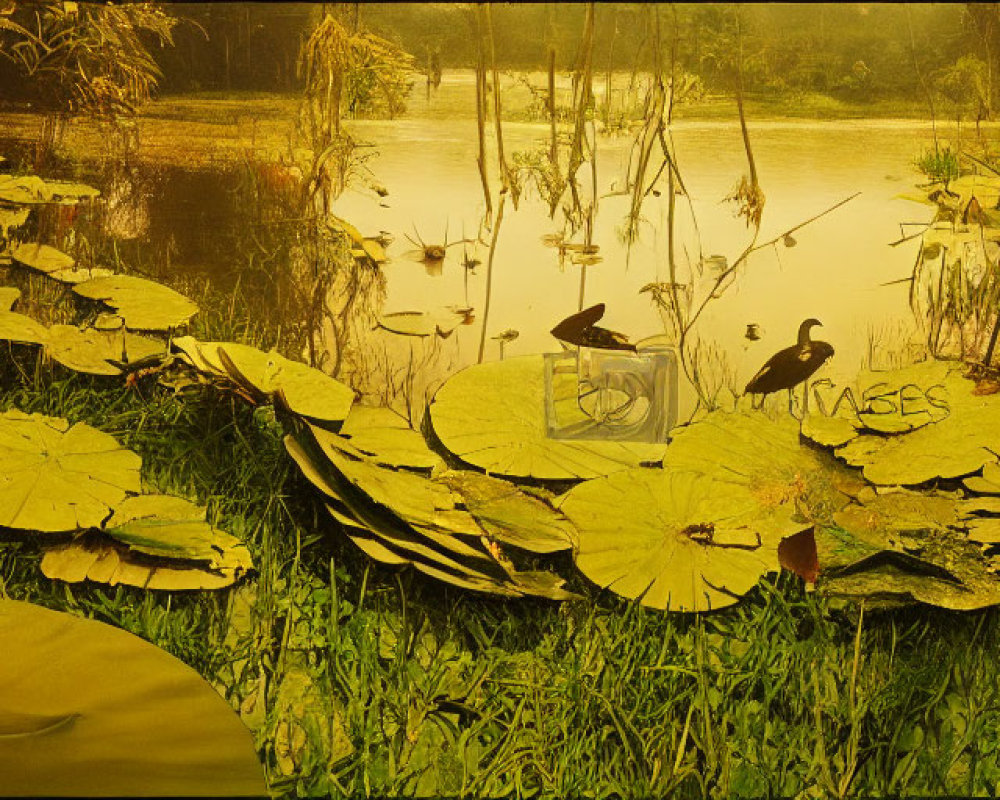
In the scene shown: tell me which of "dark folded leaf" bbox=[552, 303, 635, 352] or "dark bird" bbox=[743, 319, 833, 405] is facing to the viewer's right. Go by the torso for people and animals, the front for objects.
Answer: "dark bird" bbox=[743, 319, 833, 405]

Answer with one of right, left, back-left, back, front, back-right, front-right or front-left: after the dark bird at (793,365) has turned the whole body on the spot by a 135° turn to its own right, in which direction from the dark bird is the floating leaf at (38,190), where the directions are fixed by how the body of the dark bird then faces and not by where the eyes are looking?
front-right

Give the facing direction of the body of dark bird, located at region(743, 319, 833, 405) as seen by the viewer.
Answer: to the viewer's right

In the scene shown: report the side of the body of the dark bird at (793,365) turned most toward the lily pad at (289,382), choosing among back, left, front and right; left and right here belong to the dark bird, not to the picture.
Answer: back
